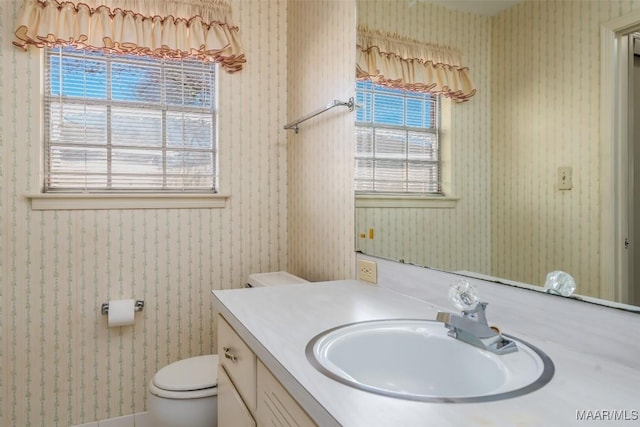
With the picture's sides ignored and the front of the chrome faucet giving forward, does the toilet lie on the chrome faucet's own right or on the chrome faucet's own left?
on the chrome faucet's own right

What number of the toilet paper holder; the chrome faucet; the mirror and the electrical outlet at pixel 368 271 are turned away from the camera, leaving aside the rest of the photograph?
0

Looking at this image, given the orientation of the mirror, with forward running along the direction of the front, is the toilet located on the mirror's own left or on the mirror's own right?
on the mirror's own right

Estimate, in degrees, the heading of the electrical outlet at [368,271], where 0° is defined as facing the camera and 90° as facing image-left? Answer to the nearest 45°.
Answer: approximately 45°

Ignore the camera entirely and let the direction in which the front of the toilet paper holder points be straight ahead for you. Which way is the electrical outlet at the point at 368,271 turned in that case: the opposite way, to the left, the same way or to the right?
to the right

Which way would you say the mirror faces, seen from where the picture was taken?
facing the viewer and to the left of the viewer

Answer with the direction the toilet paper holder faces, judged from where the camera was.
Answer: facing the viewer
